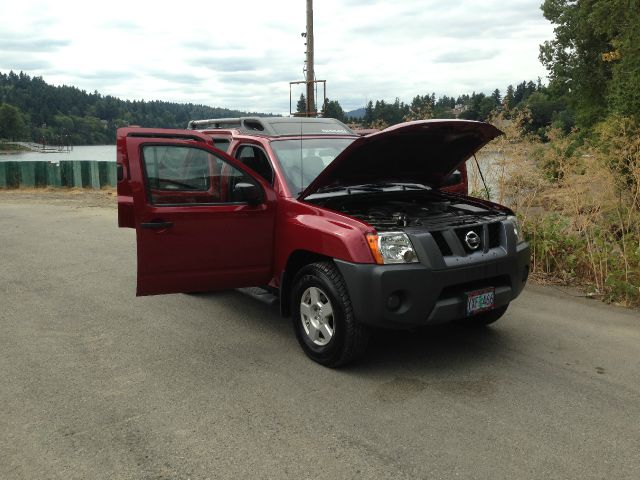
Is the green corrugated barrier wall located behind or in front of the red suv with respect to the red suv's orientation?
behind

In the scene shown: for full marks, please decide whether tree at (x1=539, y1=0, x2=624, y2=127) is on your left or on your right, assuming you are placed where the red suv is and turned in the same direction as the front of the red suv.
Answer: on your left

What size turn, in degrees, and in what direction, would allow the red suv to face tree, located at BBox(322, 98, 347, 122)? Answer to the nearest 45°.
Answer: approximately 135° to its left

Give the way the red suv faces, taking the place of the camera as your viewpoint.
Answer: facing the viewer and to the right of the viewer

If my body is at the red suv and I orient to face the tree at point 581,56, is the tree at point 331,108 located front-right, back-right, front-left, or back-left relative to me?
front-left
